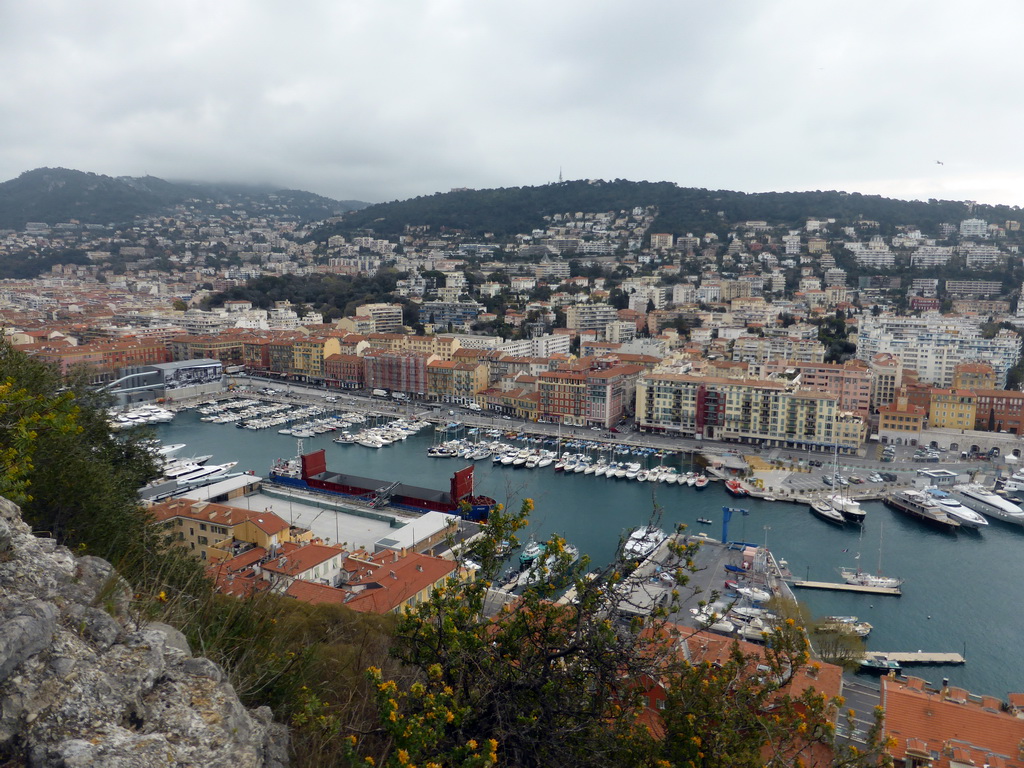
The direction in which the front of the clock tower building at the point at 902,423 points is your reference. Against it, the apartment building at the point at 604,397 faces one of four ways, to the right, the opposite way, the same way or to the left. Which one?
the same way

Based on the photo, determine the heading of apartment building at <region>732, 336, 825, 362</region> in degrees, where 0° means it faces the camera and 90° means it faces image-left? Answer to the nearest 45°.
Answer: approximately 0°

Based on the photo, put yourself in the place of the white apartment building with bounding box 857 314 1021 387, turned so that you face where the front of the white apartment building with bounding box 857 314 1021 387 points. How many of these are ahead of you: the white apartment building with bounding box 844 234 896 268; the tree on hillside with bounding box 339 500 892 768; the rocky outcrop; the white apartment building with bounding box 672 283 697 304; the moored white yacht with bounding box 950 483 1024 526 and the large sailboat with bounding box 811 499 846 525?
4

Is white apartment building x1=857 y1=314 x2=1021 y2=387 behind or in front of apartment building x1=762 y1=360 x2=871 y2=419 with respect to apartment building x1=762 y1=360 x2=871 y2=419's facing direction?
behind

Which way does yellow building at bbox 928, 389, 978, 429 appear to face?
toward the camera

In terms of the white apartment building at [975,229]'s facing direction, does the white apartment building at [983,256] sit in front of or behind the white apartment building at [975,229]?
in front

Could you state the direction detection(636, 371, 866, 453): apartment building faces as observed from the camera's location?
facing the viewer

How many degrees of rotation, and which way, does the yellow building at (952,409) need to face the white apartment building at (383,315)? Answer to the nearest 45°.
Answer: approximately 90° to its right

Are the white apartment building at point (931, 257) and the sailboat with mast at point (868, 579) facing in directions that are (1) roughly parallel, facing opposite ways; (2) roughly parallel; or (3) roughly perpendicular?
roughly perpendicular

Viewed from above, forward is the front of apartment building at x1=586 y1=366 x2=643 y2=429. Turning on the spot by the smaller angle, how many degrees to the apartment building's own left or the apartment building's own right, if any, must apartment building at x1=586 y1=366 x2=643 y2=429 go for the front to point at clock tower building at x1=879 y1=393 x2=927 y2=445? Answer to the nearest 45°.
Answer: approximately 90° to the apartment building's own left

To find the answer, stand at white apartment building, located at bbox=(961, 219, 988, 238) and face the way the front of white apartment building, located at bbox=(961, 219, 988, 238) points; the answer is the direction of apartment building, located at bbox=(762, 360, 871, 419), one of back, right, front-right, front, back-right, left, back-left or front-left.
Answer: front

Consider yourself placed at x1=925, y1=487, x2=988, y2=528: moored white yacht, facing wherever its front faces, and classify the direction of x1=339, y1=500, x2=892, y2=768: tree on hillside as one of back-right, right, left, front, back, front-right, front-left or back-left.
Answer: front-right

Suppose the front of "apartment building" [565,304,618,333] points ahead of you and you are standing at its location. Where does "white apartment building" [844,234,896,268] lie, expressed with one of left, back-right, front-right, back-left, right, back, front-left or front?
back-left

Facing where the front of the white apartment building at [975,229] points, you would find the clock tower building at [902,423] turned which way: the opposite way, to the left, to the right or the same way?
the same way

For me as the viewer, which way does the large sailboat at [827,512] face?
facing the viewer and to the right of the viewer

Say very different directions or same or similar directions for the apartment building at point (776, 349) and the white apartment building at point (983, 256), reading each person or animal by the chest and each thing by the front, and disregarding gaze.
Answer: same or similar directions

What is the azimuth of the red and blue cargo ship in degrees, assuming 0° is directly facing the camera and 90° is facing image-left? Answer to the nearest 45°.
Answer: approximately 315°

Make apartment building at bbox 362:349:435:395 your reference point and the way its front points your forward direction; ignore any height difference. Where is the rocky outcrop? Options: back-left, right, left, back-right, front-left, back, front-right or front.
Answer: front
